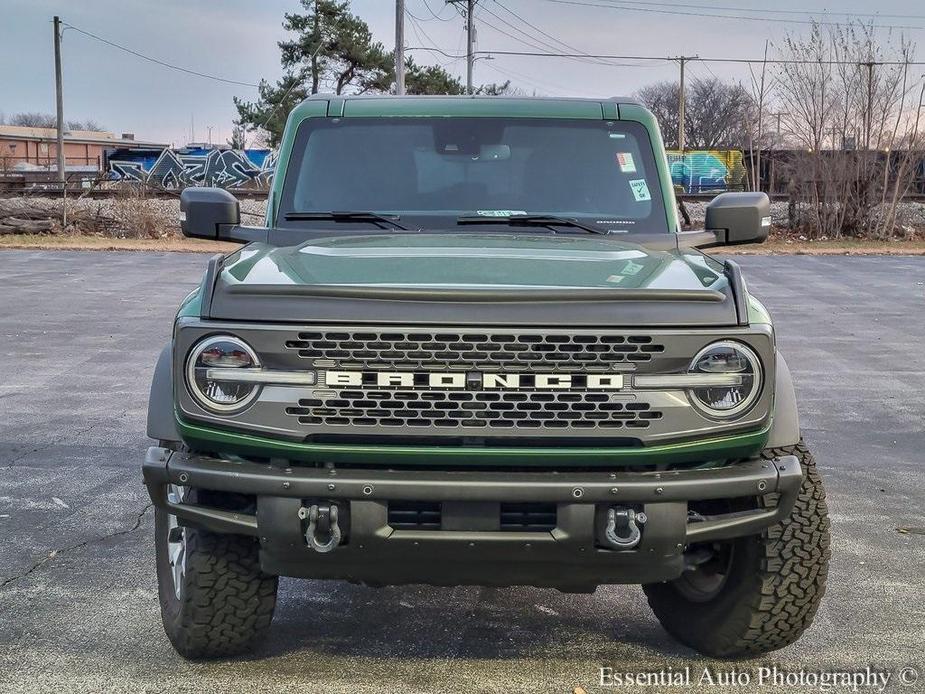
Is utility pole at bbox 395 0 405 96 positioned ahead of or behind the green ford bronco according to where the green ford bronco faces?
behind

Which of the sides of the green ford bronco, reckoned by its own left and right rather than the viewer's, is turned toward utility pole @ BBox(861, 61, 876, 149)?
back

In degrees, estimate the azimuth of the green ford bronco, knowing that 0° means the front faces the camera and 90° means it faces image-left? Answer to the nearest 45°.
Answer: approximately 0°
